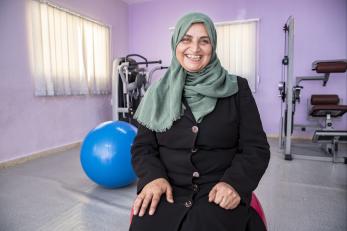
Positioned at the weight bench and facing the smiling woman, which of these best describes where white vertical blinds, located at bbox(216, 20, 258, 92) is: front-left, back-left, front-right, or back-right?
back-right

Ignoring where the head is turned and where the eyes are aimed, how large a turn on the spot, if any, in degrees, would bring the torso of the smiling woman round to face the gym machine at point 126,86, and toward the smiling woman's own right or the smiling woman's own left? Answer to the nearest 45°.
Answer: approximately 180°

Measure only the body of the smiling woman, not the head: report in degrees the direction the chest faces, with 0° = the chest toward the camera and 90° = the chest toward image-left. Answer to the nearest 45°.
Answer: approximately 0°

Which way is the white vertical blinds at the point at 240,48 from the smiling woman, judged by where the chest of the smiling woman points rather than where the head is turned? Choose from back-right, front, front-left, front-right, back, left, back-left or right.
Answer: back

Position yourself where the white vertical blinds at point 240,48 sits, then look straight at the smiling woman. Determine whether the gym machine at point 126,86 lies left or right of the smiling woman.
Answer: right

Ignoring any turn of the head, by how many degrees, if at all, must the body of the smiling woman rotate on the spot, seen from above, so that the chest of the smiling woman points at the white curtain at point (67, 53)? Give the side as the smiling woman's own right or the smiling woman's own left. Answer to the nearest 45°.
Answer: approximately 135° to the smiling woman's own right

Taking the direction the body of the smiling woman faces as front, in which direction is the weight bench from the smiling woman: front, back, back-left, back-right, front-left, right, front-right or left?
back-left

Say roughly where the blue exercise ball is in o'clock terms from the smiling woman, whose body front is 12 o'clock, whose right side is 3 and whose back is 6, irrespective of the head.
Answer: The blue exercise ball is roughly at 5 o'clock from the smiling woman.

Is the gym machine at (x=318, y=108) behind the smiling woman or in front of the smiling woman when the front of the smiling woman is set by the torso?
behind
